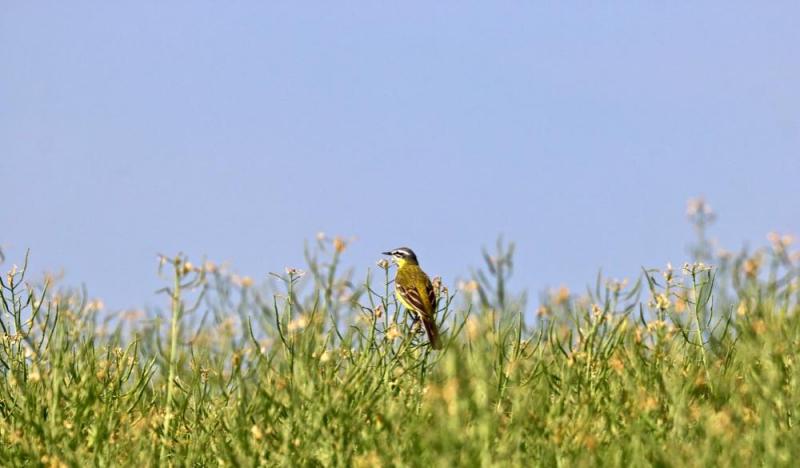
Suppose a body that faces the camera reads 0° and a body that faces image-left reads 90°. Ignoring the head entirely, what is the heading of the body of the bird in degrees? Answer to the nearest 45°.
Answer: approximately 135°
